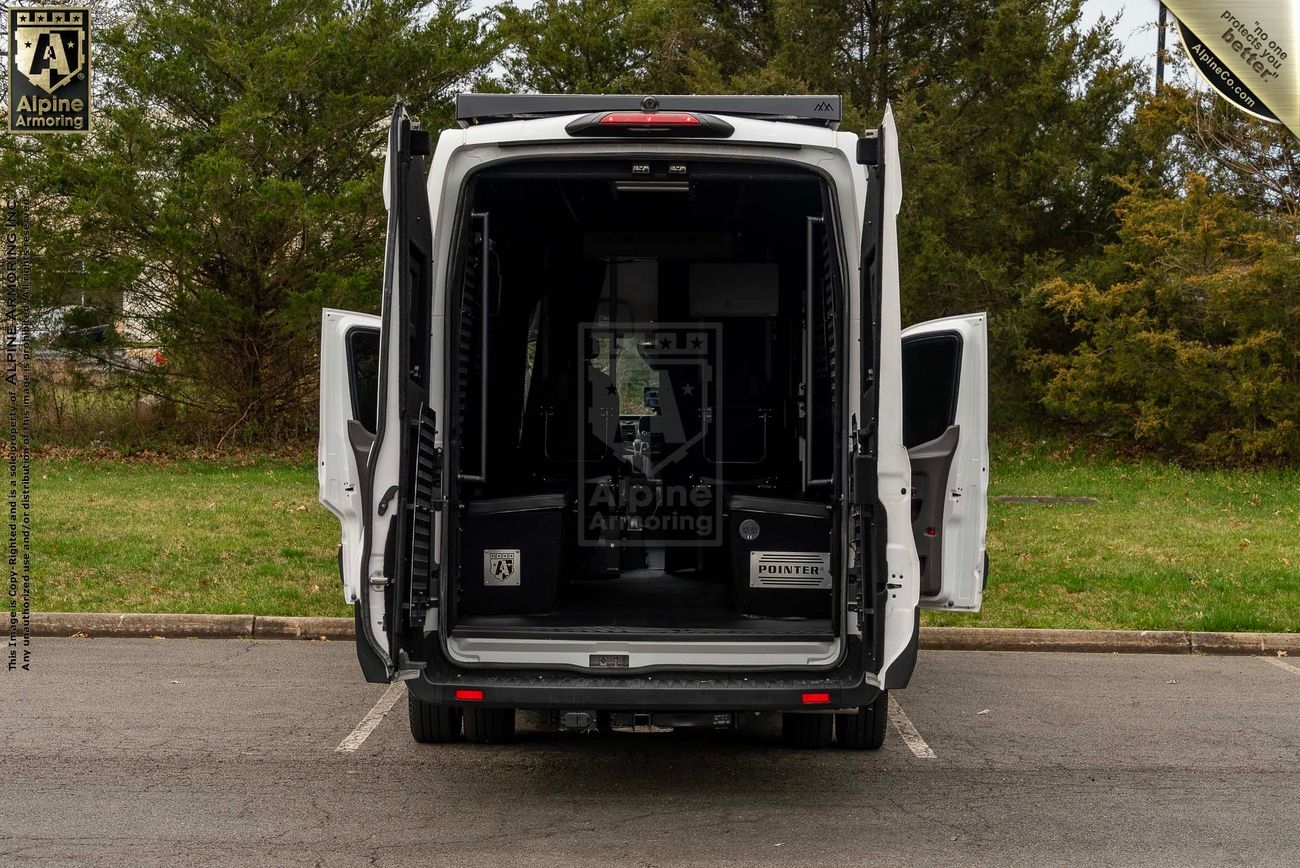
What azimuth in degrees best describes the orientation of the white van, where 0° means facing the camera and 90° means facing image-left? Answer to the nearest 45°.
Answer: approximately 180°

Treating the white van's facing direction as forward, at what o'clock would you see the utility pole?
The utility pole is roughly at 1 o'clock from the white van.

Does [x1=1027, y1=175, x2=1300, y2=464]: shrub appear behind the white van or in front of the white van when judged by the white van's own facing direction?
in front
